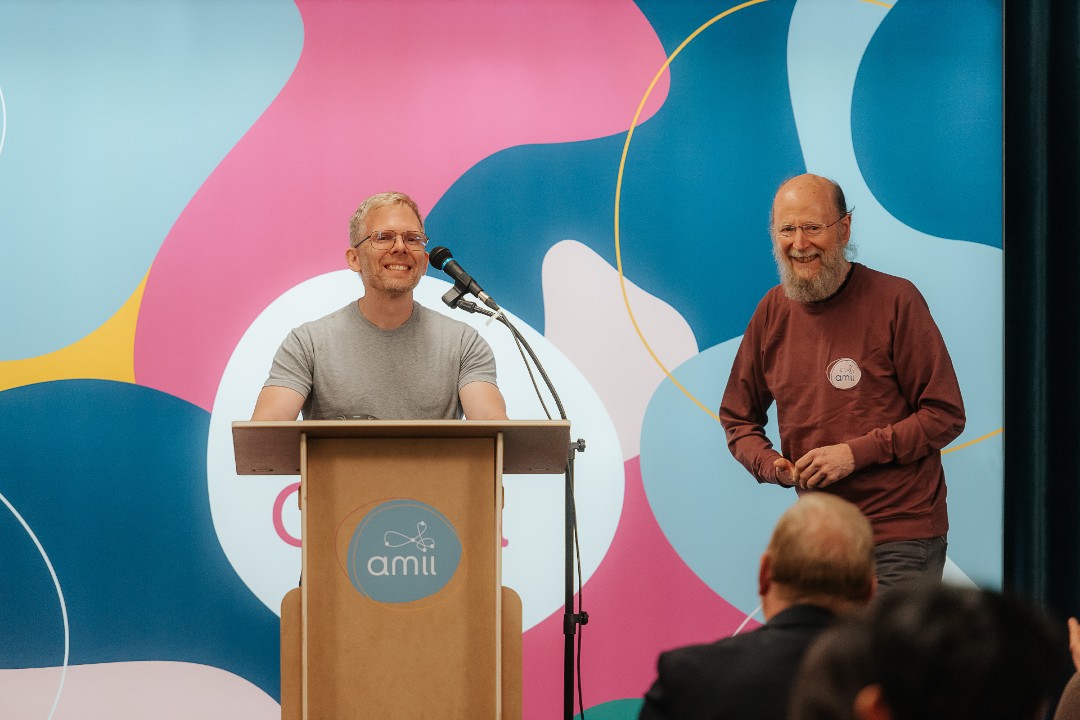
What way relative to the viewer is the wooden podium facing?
toward the camera

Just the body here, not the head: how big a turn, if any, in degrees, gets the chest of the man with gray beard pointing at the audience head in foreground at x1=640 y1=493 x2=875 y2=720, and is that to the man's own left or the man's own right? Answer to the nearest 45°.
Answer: approximately 45° to the man's own left

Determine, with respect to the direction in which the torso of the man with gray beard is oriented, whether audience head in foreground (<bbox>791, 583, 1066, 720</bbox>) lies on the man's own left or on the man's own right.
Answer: on the man's own left

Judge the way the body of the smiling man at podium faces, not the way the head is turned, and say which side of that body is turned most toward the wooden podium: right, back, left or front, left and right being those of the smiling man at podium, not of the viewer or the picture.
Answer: front

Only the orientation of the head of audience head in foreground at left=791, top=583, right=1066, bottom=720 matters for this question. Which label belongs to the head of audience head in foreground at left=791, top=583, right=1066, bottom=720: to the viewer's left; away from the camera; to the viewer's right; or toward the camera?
away from the camera

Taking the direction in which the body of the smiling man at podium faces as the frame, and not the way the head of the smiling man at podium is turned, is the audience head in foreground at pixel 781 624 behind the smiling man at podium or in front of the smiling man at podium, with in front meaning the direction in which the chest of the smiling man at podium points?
in front

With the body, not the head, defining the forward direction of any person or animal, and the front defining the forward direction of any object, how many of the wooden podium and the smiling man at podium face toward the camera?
2

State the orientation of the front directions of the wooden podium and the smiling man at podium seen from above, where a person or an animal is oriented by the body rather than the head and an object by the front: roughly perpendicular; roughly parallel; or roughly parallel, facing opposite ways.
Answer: roughly parallel

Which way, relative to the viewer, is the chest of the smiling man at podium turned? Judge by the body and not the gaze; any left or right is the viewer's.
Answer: facing the viewer

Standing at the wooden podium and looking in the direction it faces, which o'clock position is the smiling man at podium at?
The smiling man at podium is roughly at 6 o'clock from the wooden podium.

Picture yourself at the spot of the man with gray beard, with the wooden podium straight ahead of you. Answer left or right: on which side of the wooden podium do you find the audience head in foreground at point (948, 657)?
left

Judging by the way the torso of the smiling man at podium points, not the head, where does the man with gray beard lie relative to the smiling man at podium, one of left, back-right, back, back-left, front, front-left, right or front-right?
left

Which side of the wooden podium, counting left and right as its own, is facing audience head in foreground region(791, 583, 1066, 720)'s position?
front

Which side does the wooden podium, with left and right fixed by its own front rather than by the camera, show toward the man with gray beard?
left
